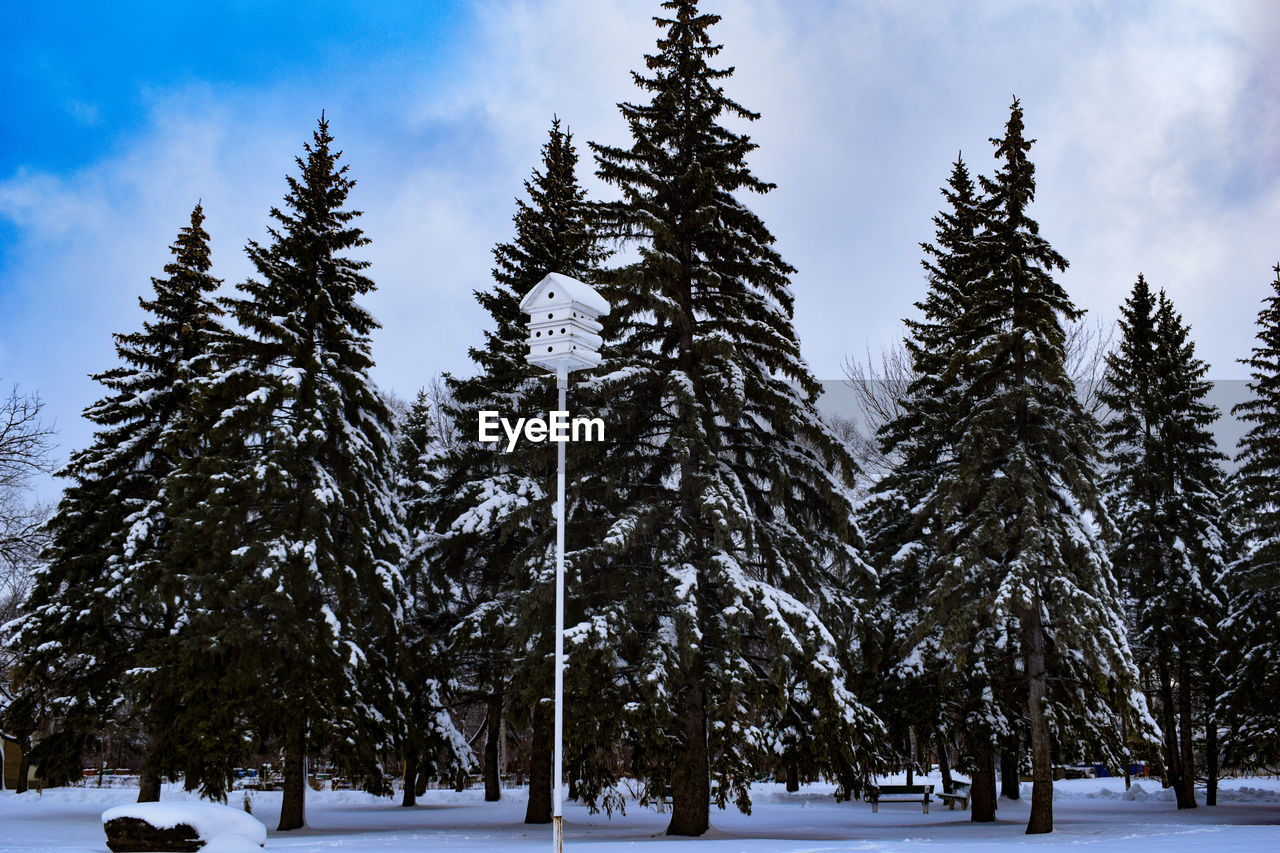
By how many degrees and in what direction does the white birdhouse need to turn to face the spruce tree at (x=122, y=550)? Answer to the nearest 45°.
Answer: approximately 90° to its right

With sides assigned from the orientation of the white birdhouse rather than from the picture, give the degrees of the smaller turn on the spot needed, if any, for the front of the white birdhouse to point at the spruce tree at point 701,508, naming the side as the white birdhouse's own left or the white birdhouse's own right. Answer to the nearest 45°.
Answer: approximately 135° to the white birdhouse's own right

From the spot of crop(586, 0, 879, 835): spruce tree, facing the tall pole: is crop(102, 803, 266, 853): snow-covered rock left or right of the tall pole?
right

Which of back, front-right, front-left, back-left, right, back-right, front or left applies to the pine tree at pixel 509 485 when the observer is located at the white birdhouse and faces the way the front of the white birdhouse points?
back-right

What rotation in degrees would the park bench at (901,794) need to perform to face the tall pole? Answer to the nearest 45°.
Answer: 0° — it already faces it

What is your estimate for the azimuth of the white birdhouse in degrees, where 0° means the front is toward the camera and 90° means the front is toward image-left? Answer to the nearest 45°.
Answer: approximately 45°

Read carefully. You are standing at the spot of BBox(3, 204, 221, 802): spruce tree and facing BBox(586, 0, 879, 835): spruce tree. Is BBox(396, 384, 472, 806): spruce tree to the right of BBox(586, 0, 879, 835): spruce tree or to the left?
left

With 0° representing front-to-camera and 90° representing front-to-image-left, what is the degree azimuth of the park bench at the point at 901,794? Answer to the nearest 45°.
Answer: approximately 0°

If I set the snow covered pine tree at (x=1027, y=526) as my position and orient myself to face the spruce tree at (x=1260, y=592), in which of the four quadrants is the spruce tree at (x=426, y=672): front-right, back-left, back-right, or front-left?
back-left
